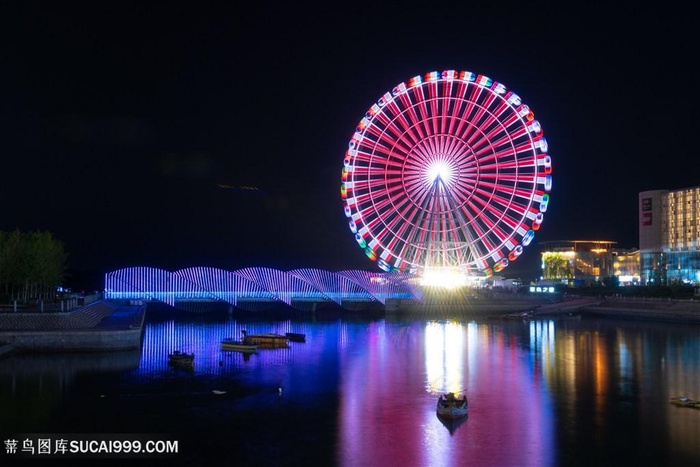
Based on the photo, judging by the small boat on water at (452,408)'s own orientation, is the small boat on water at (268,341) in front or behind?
behind

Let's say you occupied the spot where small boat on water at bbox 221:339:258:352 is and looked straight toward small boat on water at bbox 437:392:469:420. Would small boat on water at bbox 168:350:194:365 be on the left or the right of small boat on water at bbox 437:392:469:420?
right
